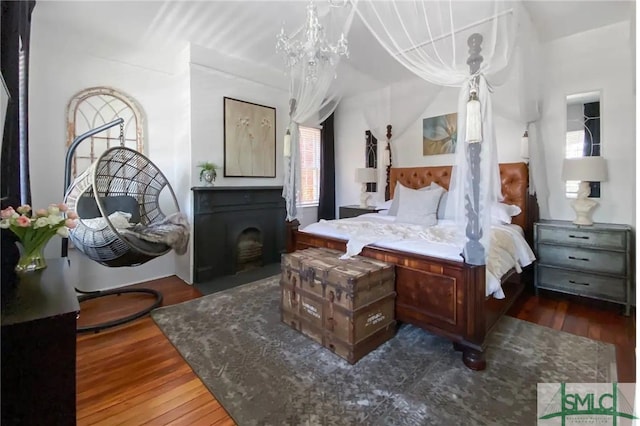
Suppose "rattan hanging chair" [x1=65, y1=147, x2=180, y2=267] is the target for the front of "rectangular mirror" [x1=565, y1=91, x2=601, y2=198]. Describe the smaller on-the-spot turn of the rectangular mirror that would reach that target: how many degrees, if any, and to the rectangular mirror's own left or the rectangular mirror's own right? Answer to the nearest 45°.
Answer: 0° — it already faces it

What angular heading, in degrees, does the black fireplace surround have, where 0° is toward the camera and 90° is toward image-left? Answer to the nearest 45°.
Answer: approximately 315°

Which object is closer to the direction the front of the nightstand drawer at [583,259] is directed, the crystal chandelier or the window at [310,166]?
the crystal chandelier

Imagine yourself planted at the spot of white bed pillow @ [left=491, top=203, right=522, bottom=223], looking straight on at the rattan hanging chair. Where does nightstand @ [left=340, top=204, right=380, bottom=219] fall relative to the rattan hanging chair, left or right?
right

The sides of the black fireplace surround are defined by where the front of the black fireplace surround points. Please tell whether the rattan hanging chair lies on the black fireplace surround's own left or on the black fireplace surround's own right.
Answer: on the black fireplace surround's own right

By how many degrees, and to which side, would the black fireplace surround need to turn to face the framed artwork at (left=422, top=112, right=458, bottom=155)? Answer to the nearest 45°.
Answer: approximately 45° to its left

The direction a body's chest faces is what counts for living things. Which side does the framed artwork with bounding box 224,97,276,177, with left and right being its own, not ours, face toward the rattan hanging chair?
right

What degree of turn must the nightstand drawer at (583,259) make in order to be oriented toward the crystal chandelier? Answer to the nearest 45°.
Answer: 0° — it already faces it
